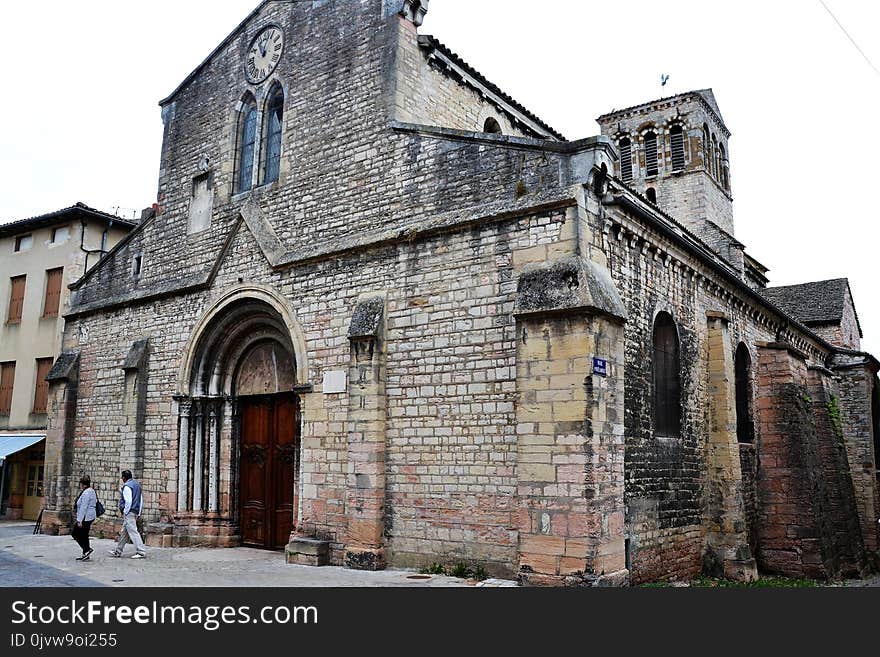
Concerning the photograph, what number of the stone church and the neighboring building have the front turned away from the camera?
0

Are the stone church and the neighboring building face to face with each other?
no

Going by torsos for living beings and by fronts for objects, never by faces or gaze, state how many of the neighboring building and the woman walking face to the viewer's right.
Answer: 0

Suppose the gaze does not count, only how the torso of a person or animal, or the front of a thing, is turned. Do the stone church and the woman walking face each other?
no

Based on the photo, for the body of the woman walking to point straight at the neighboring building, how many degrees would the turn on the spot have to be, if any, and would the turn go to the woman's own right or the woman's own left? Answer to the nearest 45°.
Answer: approximately 90° to the woman's own right

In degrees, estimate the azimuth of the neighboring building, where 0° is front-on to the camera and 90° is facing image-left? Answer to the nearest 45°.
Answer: approximately 45°

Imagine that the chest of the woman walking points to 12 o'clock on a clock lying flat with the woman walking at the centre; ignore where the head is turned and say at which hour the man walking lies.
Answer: The man walking is roughly at 6 o'clock from the woman walking.

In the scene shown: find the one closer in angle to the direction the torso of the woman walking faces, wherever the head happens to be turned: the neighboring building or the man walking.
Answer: the neighboring building

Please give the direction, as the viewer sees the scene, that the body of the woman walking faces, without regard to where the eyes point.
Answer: to the viewer's left

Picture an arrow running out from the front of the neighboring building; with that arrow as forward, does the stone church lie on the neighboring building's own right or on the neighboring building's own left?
on the neighboring building's own left

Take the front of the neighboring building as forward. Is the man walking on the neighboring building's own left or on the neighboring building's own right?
on the neighboring building's own left

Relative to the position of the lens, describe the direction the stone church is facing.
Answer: facing the viewer and to the left of the viewer
